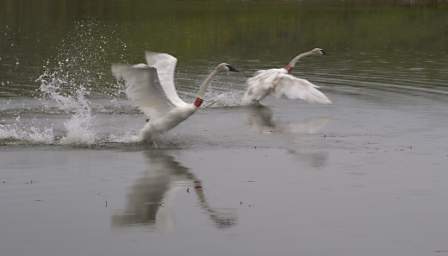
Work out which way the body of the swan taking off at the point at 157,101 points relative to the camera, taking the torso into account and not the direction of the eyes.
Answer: to the viewer's right

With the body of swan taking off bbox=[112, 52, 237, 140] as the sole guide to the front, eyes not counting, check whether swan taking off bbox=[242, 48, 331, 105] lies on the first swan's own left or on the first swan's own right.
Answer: on the first swan's own left
